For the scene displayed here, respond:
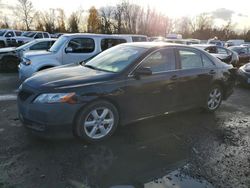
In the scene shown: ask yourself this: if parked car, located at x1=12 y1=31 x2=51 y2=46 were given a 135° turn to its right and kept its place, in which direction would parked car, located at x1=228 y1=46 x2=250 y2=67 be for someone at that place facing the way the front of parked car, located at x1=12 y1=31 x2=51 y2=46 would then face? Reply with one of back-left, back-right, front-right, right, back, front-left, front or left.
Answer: back-right

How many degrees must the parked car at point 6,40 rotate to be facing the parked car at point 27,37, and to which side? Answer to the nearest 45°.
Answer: approximately 135° to its left

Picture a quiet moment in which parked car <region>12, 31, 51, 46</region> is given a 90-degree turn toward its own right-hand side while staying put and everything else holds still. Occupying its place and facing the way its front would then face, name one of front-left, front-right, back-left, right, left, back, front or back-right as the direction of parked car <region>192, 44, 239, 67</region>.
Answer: back

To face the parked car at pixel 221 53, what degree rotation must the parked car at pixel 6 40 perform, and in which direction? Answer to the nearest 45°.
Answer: approximately 90° to its left

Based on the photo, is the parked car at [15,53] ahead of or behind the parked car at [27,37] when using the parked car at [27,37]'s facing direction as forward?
ahead

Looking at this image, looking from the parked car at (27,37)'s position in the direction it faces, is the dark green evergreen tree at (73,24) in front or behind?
behind

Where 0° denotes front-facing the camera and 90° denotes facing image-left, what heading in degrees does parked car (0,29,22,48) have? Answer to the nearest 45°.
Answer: approximately 45°

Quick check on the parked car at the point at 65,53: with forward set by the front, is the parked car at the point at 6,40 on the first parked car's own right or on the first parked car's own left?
on the first parked car's own right

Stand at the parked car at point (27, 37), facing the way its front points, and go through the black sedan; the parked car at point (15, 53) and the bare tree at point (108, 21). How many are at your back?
1

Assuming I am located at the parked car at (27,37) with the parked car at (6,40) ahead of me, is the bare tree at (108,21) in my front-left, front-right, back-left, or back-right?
back-right

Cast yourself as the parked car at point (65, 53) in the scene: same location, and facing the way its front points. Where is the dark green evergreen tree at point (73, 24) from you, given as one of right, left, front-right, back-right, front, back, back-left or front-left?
back-right
